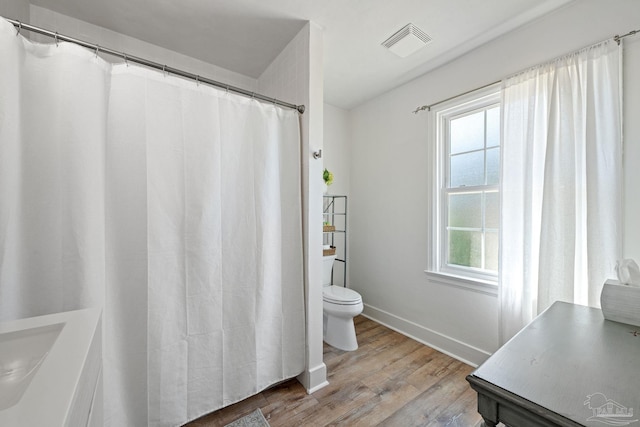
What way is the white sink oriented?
to the viewer's right

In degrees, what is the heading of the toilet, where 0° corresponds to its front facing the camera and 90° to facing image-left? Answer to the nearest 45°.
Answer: approximately 315°

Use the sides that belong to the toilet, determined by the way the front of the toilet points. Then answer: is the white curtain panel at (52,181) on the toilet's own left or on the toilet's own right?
on the toilet's own right

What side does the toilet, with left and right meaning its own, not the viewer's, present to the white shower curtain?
right

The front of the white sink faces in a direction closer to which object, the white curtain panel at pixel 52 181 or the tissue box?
the tissue box

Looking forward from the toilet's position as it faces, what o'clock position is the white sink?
The white sink is roughly at 2 o'clock from the toilet.

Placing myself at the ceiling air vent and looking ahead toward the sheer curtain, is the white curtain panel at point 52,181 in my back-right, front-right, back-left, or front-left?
back-right

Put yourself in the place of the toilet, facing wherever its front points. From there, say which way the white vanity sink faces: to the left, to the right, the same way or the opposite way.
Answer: to the left

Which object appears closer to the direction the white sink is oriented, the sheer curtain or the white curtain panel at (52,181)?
the sheer curtain
